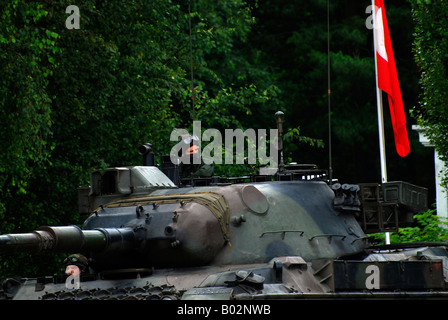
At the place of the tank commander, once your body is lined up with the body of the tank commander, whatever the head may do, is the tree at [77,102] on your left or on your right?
on your right

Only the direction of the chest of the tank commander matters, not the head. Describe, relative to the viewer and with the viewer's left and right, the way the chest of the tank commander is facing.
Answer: facing the viewer and to the left of the viewer

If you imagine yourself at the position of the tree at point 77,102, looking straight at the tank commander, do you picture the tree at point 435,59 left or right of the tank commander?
left

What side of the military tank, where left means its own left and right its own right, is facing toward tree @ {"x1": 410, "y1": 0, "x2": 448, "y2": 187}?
back

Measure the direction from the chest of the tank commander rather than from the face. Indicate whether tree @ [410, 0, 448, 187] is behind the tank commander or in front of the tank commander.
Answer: behind

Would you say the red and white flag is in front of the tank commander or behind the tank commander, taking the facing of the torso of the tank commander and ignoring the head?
behind
